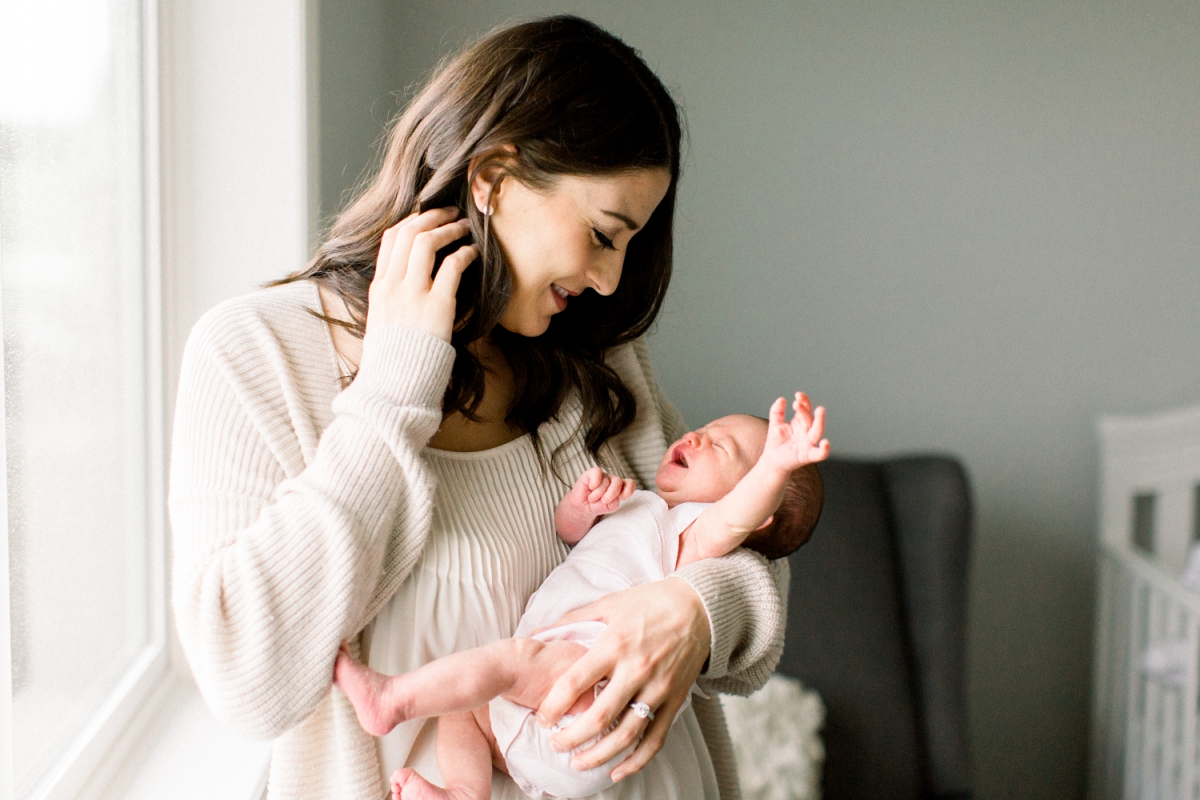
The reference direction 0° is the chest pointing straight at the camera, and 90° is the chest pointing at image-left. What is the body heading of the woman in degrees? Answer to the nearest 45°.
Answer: approximately 315°

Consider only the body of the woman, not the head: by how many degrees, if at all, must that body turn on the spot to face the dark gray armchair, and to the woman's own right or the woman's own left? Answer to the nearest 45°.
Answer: approximately 90° to the woman's own left

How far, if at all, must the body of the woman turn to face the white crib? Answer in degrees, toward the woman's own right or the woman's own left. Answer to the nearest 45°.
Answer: approximately 90° to the woman's own left

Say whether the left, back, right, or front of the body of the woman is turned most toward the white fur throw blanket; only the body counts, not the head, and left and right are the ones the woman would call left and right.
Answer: left

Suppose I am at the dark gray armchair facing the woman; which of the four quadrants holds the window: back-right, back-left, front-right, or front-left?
front-right

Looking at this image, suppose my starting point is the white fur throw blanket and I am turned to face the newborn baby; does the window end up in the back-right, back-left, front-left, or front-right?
front-right
